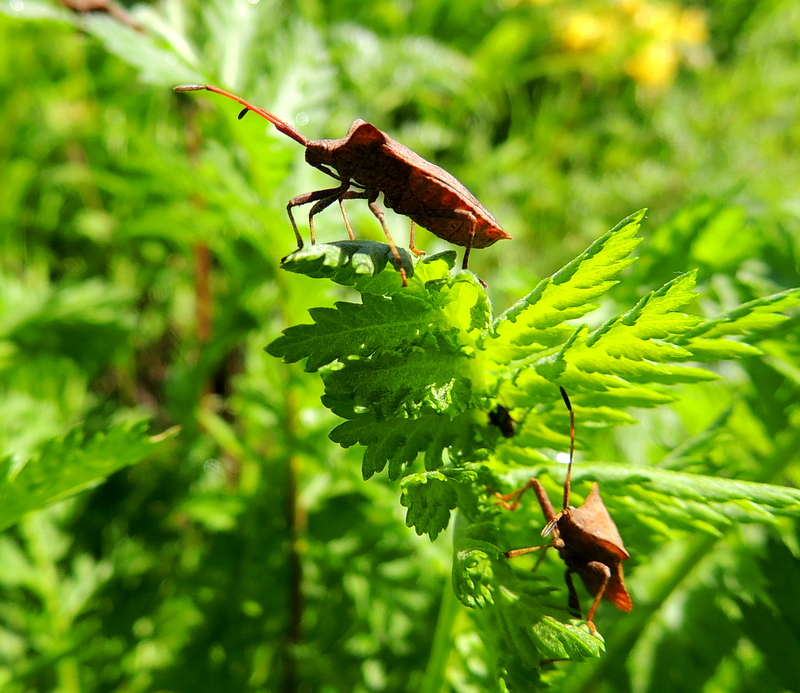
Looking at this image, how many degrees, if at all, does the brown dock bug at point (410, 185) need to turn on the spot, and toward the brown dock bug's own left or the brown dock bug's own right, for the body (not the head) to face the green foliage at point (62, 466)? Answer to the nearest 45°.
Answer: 0° — it already faces it

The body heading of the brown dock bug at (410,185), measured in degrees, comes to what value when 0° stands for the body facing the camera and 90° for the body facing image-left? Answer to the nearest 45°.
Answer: approximately 90°
